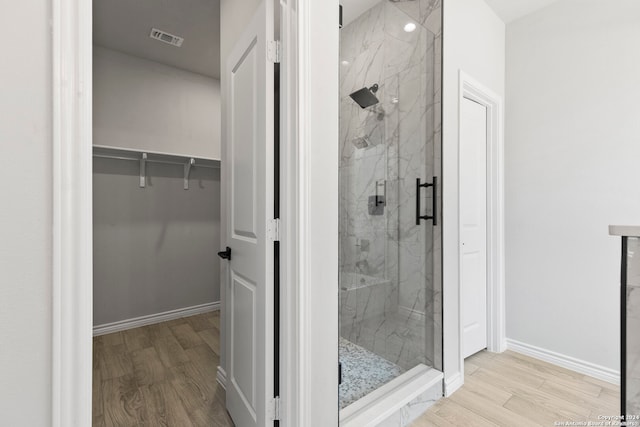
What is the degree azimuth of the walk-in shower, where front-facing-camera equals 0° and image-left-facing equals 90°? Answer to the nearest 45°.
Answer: approximately 315°

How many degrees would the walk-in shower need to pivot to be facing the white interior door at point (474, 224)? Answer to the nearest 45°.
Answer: approximately 90° to its left

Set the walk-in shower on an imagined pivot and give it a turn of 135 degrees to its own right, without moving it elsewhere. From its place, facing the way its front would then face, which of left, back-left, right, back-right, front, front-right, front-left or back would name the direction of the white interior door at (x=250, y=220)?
front-left
